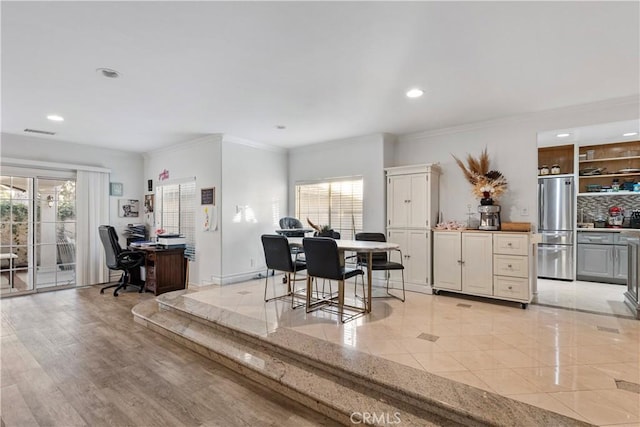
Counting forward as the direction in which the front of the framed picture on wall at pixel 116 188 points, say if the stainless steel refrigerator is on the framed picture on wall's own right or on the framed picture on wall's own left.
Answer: on the framed picture on wall's own left

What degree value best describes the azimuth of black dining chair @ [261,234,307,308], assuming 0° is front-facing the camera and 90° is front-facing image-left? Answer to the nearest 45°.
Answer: approximately 225°

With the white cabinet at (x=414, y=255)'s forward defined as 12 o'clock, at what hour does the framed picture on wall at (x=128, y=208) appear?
The framed picture on wall is roughly at 3 o'clock from the white cabinet.

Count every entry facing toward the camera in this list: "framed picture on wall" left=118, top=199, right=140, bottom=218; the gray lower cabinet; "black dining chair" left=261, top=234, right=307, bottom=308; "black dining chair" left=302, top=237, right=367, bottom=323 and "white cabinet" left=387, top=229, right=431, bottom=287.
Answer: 3

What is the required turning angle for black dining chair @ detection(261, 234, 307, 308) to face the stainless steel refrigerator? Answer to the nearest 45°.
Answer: approximately 45° to its right

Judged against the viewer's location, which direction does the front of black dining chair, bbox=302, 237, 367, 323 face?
facing away from the viewer and to the right of the viewer
